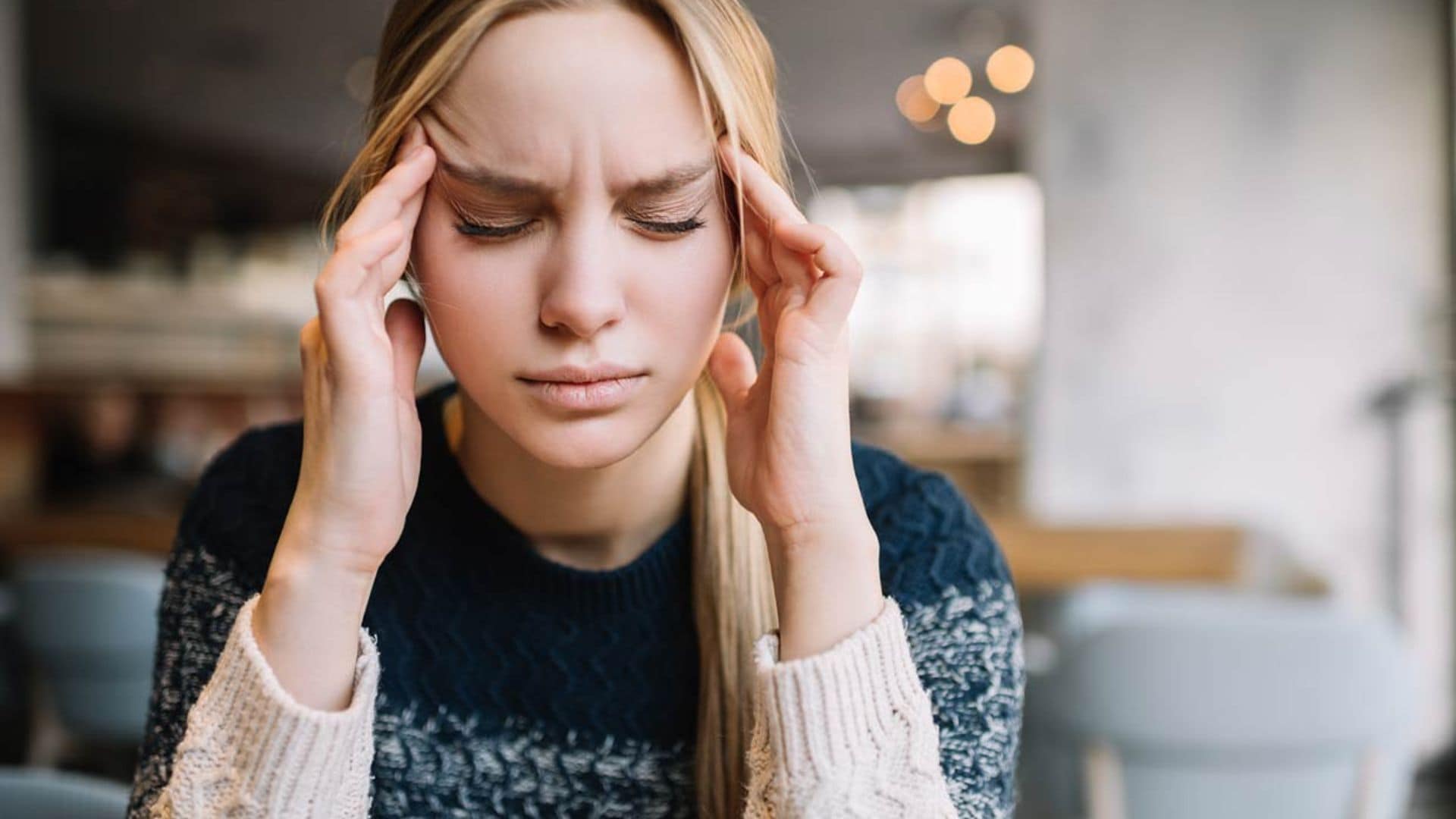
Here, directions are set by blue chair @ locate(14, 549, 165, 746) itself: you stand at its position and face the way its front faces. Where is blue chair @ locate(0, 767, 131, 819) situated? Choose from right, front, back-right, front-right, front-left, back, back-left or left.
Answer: back

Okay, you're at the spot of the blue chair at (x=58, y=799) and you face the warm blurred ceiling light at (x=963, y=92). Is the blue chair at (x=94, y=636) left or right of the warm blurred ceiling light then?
left

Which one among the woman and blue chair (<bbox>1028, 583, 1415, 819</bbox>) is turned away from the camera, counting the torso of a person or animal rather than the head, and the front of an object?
the blue chair

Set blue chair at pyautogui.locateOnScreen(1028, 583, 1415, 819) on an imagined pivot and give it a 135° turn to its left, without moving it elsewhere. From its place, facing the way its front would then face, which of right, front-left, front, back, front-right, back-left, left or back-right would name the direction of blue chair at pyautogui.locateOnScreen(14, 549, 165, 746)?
front-right

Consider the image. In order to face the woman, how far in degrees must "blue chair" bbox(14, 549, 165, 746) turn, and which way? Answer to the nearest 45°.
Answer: approximately 180°

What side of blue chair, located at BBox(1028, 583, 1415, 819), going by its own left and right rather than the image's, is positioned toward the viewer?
back

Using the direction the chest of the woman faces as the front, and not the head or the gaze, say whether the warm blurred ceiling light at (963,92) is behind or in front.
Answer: behind

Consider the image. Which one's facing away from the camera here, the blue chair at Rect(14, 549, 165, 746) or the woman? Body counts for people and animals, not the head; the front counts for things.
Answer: the blue chair

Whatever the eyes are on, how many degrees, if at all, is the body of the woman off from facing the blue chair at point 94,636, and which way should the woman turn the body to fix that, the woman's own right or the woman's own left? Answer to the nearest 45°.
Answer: approximately 135° to the woman's own right

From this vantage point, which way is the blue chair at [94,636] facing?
away from the camera

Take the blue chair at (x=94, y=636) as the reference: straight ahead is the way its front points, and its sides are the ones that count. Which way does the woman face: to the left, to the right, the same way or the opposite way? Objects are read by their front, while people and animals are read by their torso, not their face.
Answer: the opposite way

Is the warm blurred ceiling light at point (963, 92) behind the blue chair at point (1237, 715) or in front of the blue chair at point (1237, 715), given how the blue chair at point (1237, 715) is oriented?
in front

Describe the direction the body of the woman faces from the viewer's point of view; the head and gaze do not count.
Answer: toward the camera
